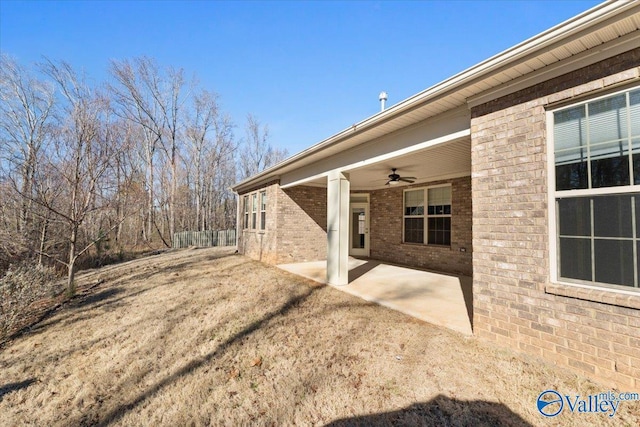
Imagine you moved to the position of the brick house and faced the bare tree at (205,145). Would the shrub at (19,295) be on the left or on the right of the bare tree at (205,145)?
left

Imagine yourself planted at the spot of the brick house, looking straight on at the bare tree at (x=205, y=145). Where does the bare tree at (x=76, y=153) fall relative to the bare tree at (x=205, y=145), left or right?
left

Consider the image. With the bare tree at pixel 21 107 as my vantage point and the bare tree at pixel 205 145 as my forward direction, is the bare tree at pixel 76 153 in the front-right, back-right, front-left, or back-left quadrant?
back-right

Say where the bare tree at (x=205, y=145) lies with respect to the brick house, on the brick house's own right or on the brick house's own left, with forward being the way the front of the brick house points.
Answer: on the brick house's own left

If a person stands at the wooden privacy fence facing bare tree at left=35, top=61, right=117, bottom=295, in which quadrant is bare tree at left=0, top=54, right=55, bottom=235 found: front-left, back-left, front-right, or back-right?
front-right

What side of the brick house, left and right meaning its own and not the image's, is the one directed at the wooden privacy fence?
left

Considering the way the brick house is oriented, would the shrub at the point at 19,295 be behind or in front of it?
behind

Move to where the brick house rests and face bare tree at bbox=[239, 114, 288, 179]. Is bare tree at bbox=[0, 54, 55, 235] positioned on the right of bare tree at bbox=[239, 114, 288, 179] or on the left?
left
